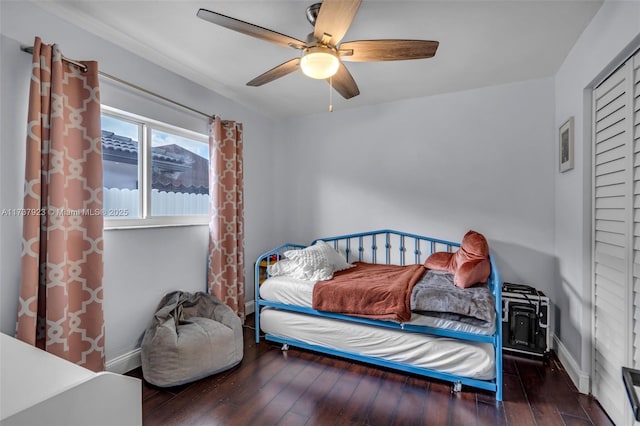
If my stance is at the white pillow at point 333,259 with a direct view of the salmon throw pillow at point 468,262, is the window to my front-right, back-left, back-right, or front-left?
back-right

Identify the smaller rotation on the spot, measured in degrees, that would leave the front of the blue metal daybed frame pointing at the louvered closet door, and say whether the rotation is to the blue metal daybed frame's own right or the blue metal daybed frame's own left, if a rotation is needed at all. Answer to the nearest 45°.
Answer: approximately 90° to the blue metal daybed frame's own left

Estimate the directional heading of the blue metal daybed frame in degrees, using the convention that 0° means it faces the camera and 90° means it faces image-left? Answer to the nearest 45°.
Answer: approximately 45°

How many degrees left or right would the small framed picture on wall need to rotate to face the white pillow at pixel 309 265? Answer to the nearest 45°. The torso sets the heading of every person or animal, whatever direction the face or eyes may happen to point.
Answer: approximately 45° to its left

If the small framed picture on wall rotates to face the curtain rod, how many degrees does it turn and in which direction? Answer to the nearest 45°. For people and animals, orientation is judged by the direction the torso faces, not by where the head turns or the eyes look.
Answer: approximately 45° to its left

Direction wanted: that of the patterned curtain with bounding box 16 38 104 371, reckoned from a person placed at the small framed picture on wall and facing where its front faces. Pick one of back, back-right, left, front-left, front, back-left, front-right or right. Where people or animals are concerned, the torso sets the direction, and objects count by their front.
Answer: front-left

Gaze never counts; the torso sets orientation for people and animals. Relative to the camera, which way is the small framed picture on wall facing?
to the viewer's left

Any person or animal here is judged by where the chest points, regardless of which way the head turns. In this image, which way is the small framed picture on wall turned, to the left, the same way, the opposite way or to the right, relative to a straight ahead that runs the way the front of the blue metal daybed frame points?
to the right

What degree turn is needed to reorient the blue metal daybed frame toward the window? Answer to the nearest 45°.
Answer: approximately 45° to its right

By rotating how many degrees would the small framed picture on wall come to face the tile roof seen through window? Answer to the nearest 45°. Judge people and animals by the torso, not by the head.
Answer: approximately 45° to its left
